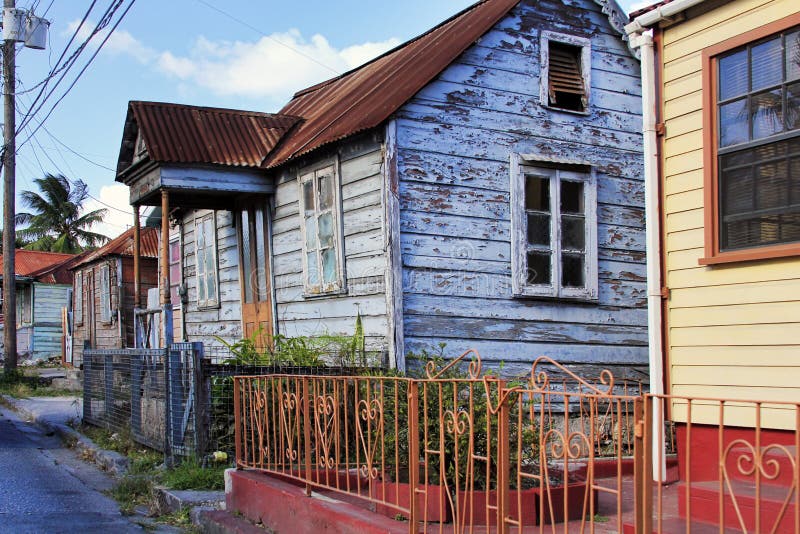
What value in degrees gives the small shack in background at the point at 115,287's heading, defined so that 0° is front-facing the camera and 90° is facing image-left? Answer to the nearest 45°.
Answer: approximately 45°

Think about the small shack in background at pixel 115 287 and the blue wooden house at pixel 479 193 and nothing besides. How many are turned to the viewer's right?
0

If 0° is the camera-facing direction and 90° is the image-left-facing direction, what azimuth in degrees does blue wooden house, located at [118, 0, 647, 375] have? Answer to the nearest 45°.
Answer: approximately 45°

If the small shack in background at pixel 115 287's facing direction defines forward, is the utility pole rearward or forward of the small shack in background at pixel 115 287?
forward

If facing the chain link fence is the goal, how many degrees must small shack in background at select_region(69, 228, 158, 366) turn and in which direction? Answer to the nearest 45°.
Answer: approximately 45° to its left
